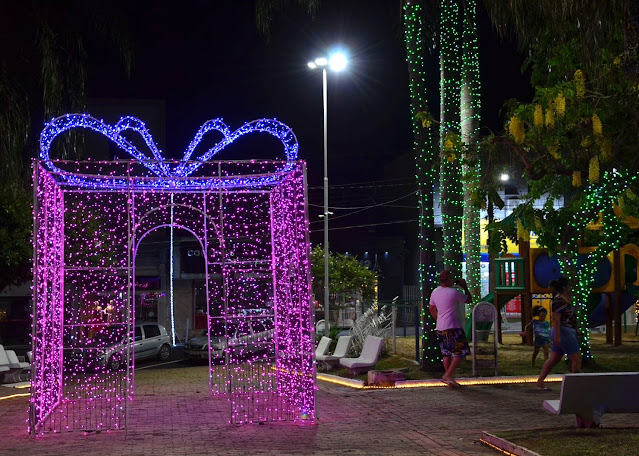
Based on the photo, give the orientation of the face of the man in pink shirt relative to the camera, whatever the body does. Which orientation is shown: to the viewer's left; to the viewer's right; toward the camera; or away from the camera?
away from the camera

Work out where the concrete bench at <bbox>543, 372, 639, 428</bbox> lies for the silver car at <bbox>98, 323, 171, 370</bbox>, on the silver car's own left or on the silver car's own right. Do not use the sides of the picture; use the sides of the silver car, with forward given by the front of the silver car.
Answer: on the silver car's own left

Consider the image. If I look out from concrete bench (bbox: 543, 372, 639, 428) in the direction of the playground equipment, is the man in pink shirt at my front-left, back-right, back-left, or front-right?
front-left
